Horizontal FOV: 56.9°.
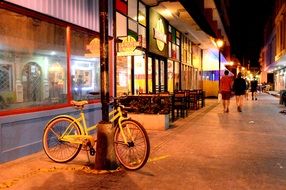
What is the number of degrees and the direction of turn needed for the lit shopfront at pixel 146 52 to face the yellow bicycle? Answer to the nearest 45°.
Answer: approximately 45° to its right

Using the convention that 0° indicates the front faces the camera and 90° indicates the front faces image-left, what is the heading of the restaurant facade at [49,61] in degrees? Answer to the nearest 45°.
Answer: approximately 315°

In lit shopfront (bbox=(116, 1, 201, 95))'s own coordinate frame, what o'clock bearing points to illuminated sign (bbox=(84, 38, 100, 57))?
The illuminated sign is roughly at 2 o'clock from the lit shopfront.

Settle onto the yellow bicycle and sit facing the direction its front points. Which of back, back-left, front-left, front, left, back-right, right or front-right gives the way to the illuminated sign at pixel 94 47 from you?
back-left
